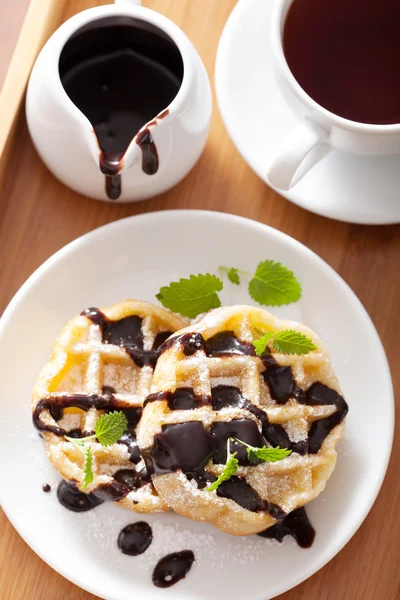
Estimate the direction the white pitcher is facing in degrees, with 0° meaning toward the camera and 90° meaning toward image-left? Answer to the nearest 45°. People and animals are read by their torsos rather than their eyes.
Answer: approximately 0°
